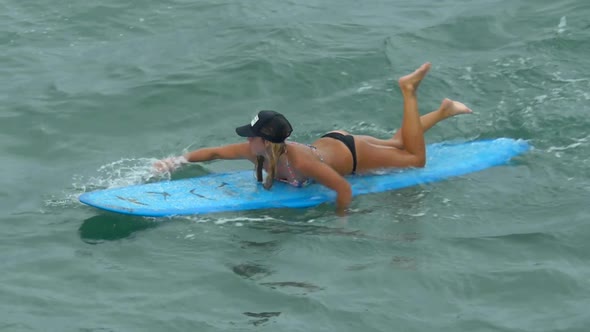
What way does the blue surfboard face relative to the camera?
to the viewer's left
